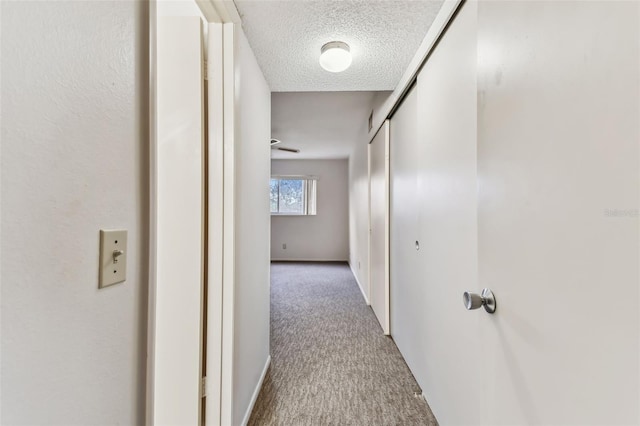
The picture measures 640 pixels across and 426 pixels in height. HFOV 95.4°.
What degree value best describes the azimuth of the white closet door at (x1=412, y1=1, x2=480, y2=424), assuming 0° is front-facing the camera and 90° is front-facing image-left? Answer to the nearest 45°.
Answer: approximately 90°

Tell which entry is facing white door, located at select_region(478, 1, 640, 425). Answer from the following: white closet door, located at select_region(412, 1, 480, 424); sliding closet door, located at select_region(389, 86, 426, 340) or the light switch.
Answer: the light switch

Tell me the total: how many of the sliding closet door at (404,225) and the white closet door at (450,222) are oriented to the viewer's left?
2

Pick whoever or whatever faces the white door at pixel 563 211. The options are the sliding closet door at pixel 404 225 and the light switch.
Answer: the light switch

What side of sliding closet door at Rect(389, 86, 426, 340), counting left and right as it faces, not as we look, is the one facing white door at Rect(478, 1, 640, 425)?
left

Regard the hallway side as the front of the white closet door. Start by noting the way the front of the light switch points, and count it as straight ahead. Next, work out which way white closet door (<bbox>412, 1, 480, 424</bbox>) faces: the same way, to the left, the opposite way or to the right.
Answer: the opposite way

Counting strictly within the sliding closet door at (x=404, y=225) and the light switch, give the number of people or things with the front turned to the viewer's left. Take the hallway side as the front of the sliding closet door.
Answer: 1

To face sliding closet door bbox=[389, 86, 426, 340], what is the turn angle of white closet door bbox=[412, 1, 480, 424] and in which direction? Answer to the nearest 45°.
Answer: approximately 45° to its right

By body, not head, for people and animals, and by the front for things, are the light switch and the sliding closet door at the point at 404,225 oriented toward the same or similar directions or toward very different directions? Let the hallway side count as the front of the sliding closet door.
very different directions

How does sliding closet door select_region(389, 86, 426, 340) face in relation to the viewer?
to the viewer's left
